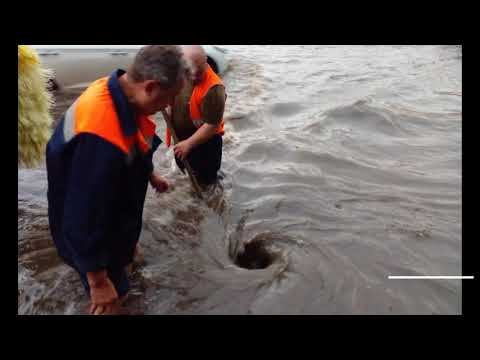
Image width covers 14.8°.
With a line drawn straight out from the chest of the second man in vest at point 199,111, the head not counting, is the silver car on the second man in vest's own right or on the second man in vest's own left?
on the second man in vest's own right

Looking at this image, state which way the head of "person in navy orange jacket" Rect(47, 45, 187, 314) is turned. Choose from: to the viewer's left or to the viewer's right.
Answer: to the viewer's right

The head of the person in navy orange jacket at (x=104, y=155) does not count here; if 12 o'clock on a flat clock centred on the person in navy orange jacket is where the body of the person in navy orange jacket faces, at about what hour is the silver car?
The silver car is roughly at 9 o'clock from the person in navy orange jacket.

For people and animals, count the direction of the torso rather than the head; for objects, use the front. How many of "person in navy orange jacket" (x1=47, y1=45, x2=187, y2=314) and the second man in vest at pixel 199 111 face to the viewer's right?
1

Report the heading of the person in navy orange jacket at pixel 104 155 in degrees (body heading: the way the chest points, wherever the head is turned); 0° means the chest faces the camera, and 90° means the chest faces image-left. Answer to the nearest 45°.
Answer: approximately 270°

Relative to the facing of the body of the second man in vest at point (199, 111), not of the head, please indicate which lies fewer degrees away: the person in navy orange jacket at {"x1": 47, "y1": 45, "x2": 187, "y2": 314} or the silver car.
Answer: the person in navy orange jacket
